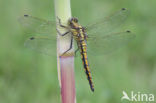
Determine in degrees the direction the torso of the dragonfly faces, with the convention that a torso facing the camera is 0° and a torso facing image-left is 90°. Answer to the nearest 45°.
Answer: approximately 135°
